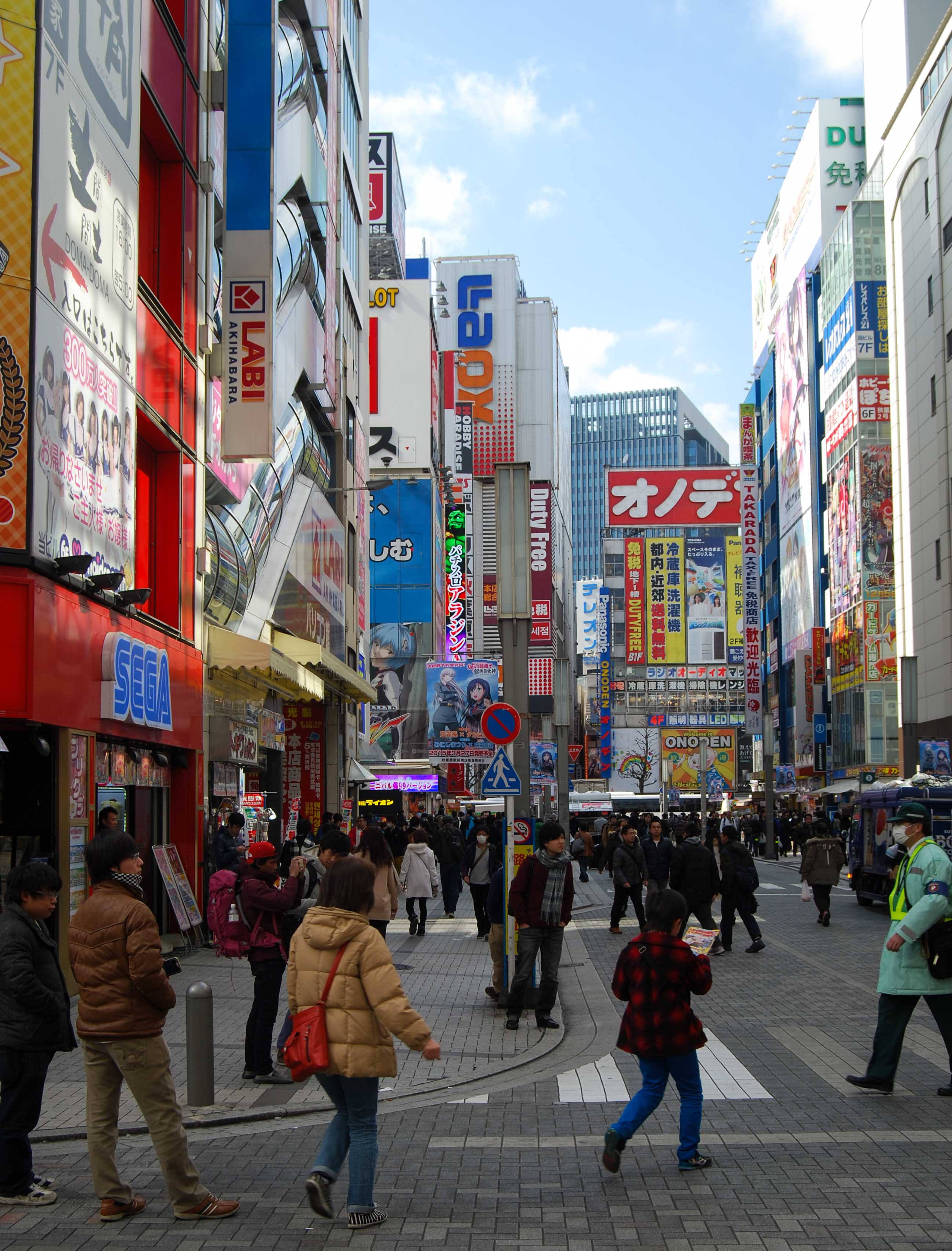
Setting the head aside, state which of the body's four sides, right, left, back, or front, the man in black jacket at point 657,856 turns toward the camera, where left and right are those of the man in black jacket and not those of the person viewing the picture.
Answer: front

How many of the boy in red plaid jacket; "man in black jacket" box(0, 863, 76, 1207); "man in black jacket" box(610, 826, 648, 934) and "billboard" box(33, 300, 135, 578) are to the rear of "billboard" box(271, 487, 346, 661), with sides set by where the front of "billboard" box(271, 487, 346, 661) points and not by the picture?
0

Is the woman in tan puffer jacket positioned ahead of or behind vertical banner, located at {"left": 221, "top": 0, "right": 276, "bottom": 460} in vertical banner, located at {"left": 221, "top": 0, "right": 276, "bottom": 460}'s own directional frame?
ahead

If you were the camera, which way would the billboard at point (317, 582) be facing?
facing the viewer and to the right of the viewer

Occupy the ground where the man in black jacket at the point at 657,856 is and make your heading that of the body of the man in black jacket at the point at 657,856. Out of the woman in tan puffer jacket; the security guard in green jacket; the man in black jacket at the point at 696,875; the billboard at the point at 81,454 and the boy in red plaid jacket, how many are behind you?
0

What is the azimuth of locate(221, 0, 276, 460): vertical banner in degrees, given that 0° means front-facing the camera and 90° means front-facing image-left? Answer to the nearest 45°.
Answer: approximately 0°

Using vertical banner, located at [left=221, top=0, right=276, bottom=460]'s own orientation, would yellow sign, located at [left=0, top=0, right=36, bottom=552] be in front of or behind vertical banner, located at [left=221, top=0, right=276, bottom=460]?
in front

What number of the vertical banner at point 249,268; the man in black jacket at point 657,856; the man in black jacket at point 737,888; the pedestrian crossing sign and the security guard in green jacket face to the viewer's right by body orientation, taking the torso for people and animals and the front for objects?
0

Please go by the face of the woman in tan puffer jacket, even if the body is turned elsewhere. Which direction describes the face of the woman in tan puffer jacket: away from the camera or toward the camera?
away from the camera

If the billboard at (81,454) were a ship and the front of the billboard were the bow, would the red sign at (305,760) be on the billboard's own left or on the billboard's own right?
on the billboard's own left

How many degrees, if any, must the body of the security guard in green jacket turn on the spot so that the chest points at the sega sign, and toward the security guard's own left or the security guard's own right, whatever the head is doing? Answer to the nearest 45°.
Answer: approximately 45° to the security guard's own right

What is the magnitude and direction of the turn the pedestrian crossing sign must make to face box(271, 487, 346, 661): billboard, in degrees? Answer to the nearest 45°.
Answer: approximately 180°

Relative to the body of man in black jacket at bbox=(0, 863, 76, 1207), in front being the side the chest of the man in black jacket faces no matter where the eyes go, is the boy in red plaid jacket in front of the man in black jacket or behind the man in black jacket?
in front

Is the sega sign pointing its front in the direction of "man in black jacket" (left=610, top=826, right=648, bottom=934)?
no

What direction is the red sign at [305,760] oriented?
toward the camera
